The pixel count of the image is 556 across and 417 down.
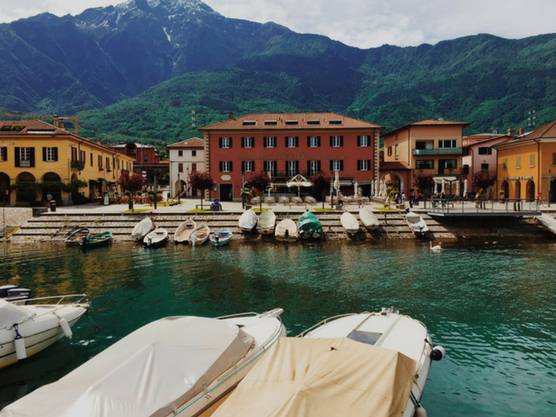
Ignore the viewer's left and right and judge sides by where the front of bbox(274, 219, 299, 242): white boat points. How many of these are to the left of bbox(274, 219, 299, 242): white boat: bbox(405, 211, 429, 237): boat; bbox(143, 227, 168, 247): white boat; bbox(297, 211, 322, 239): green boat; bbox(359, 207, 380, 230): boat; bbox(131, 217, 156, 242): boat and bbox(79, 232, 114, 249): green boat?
3

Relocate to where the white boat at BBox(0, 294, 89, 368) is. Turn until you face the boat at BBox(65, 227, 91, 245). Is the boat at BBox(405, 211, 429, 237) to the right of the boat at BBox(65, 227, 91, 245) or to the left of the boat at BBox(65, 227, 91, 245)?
right

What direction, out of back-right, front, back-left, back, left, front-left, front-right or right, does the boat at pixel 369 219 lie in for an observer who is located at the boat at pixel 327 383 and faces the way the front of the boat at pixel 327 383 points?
front-left

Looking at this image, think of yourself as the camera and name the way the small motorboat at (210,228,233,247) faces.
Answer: facing away from the viewer and to the right of the viewer

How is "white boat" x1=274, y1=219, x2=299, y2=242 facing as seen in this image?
away from the camera

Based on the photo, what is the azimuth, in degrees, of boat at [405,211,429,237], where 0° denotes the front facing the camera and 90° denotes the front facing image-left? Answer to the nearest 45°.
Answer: approximately 135°

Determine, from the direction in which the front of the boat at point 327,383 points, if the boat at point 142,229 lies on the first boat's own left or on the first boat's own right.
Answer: on the first boat's own left

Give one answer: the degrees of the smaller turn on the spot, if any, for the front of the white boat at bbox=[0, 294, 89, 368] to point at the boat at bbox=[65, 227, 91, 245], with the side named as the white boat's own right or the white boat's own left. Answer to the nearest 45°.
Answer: approximately 45° to the white boat's own left

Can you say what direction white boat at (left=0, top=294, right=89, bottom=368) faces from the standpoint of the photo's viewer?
facing away from the viewer and to the right of the viewer

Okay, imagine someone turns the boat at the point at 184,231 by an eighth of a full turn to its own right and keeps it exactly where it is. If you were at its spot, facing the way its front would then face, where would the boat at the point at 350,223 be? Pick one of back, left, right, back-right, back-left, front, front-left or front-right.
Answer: front

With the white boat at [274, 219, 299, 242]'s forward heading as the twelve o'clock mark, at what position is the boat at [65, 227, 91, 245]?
The boat is roughly at 9 o'clock from the white boat.

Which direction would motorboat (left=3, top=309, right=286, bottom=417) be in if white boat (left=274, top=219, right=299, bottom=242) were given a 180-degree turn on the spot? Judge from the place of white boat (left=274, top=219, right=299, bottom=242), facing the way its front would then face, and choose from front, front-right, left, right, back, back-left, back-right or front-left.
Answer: front
